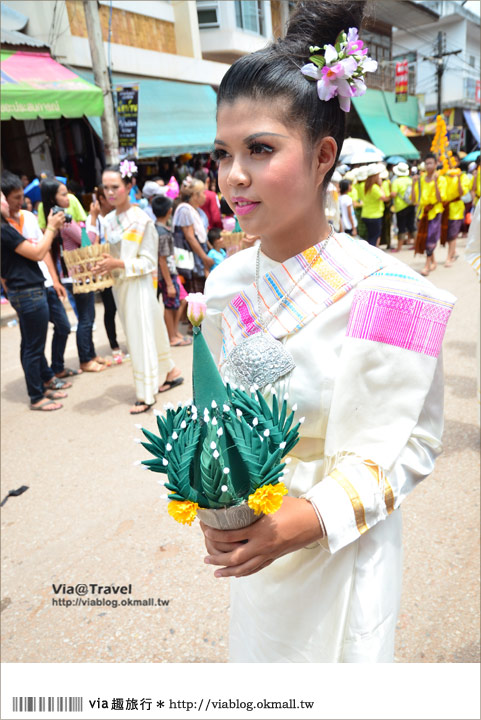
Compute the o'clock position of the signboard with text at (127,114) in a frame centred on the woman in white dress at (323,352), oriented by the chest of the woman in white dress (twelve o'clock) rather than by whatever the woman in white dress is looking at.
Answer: The signboard with text is roughly at 4 o'clock from the woman in white dress.

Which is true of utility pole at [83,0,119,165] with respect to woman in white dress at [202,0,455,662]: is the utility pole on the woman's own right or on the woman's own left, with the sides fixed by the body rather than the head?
on the woman's own right

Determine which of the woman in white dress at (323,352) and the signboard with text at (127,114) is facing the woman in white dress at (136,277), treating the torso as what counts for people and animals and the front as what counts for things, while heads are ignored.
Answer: the signboard with text

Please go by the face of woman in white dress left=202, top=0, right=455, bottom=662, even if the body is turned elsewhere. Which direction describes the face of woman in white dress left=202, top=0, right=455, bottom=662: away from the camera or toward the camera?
toward the camera

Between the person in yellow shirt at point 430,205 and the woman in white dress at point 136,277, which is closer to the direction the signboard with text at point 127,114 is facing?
the woman in white dress

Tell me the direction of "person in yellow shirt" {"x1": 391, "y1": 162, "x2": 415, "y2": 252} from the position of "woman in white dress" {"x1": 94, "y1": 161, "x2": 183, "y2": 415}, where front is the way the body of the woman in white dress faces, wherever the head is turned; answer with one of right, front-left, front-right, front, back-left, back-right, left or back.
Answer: back

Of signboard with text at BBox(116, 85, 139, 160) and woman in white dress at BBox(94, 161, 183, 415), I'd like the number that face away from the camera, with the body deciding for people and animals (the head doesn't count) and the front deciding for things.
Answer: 0

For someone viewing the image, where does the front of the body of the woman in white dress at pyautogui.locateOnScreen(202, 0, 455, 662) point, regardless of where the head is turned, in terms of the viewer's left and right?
facing the viewer and to the left of the viewer

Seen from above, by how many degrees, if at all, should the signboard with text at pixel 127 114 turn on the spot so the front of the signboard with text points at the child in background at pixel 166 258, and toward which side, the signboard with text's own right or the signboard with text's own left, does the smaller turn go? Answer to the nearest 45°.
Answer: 0° — it already faces them

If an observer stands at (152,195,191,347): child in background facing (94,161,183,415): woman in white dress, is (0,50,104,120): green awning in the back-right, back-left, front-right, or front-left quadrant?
back-right

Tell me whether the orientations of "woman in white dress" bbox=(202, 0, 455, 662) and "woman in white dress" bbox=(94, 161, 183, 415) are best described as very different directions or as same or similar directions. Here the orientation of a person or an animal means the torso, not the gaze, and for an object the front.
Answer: same or similar directions

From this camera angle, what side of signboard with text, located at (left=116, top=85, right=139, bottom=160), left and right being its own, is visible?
front

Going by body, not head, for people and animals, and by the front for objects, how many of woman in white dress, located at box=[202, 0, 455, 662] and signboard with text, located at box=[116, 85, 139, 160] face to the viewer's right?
0

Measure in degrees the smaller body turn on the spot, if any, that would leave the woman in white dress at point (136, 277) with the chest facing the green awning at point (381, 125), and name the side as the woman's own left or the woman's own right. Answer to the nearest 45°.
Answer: approximately 180°

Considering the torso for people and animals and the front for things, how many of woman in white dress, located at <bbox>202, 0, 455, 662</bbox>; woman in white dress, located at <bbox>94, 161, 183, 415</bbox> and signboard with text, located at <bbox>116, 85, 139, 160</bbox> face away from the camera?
0

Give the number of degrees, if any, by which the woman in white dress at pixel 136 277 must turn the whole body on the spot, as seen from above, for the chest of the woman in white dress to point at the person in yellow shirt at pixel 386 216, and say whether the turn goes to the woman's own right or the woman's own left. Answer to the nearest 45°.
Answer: approximately 180°

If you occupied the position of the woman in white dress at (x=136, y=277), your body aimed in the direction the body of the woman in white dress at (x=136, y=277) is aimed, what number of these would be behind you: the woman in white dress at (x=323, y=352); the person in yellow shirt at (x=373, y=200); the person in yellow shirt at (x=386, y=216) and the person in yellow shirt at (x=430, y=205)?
3

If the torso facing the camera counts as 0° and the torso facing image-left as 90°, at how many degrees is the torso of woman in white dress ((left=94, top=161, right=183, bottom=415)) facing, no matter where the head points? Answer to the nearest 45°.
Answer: approximately 45°
